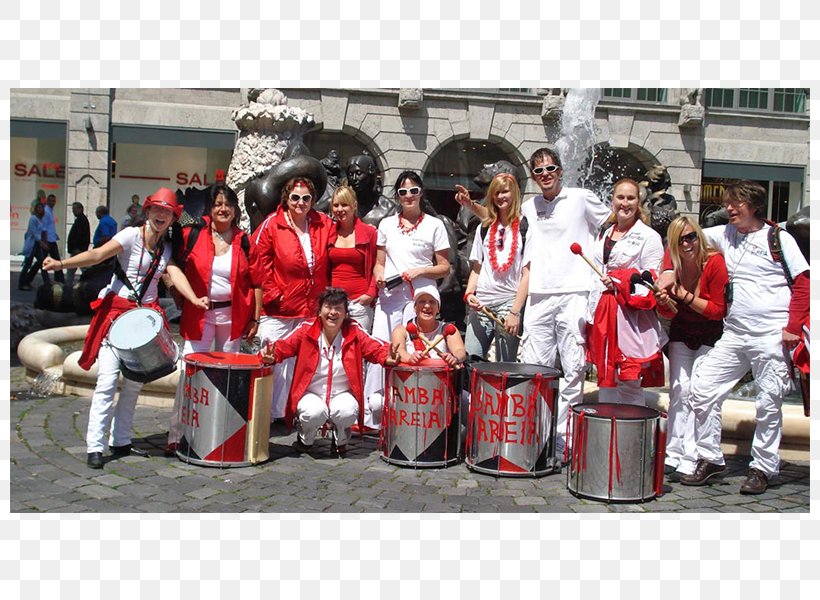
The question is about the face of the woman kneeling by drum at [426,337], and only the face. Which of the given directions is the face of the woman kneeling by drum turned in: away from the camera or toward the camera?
toward the camera

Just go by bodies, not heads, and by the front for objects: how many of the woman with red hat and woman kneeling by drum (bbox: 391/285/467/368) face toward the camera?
2

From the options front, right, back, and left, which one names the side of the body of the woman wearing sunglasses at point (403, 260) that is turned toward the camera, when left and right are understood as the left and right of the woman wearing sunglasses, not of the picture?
front

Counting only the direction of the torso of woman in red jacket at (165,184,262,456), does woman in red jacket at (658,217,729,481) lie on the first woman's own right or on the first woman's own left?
on the first woman's own left

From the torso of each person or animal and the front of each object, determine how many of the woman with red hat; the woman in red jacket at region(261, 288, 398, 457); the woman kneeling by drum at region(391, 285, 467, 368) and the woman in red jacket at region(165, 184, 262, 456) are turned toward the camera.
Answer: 4

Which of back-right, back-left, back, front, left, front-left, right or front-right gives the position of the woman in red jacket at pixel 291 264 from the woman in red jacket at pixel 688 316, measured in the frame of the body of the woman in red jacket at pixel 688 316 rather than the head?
front-right

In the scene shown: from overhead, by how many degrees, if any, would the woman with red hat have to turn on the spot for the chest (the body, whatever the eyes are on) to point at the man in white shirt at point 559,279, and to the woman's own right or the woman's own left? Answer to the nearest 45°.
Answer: approximately 90° to the woman's own left

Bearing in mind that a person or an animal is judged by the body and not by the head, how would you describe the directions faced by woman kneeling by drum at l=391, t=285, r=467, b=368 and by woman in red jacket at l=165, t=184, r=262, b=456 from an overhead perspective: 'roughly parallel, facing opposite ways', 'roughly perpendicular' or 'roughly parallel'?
roughly parallel

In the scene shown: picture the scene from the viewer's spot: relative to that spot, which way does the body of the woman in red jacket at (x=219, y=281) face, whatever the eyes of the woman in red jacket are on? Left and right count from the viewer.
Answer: facing the viewer

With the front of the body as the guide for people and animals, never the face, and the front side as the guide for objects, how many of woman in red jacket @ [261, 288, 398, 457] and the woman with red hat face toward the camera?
2

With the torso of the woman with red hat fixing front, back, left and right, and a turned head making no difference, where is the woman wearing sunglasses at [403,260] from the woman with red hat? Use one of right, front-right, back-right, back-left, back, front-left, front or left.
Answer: left

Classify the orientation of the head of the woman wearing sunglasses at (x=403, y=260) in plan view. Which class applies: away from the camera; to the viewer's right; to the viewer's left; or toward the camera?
toward the camera

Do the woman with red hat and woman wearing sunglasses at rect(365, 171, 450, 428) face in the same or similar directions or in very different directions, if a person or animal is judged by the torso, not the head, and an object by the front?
same or similar directions

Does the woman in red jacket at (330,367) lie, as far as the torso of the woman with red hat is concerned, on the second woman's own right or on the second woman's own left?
on the second woman's own left

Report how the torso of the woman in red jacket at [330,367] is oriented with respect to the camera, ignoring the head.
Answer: toward the camera
